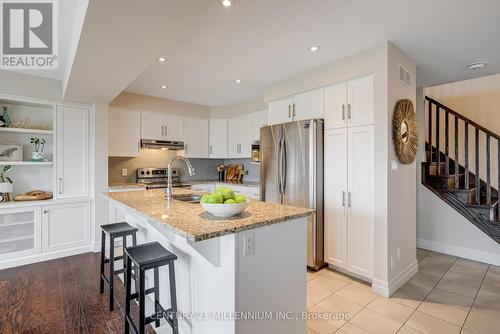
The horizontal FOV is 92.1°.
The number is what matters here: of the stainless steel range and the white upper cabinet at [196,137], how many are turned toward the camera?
2

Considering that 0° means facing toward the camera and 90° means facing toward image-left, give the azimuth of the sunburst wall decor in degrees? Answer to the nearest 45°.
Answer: approximately 315°

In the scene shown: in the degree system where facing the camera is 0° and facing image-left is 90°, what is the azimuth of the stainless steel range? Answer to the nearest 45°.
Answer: approximately 0°

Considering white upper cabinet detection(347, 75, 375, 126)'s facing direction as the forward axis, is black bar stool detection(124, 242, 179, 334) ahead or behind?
ahead

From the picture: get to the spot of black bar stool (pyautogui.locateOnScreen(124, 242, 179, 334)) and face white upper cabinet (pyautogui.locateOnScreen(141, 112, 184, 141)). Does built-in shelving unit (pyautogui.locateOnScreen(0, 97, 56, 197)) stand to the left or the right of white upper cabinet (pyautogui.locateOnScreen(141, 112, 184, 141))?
left

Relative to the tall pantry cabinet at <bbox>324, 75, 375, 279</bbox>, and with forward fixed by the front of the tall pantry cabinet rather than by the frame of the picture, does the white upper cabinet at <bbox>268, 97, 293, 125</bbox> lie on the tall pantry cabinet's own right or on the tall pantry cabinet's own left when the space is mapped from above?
on the tall pantry cabinet's own right

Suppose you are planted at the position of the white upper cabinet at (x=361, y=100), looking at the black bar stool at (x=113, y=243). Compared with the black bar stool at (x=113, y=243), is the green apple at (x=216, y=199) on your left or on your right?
left

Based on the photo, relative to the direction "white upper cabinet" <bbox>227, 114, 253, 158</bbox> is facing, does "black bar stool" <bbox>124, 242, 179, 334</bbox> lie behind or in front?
in front
